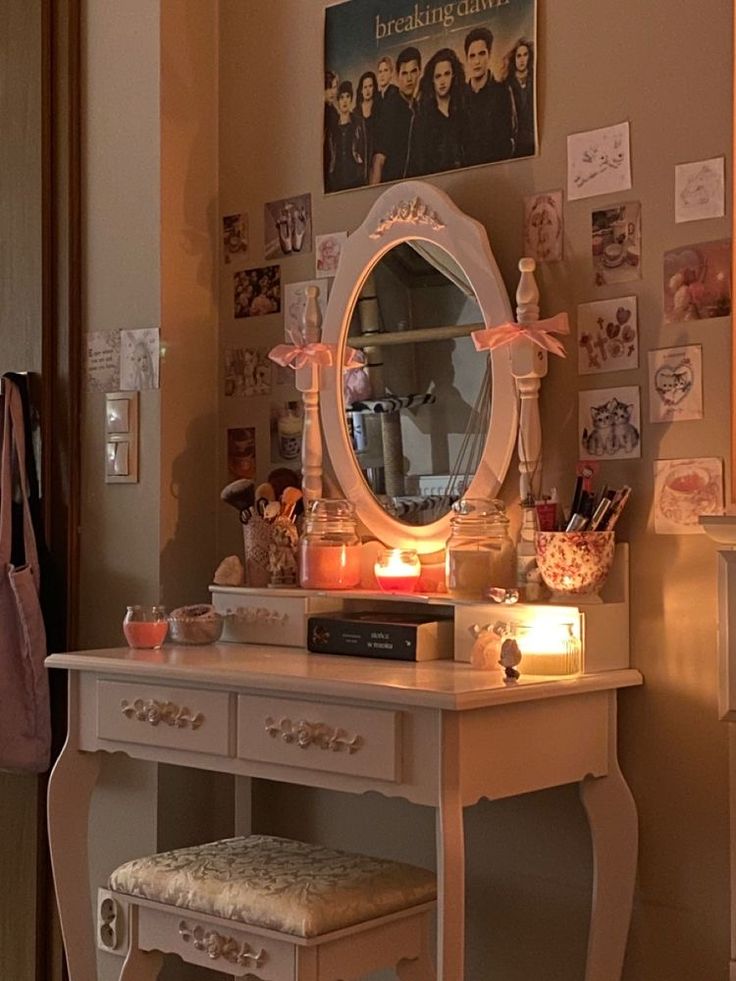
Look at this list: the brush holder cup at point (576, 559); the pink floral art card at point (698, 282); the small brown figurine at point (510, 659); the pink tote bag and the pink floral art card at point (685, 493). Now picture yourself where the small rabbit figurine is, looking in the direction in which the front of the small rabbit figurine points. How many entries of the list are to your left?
4

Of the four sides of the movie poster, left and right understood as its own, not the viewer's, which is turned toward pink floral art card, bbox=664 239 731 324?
left

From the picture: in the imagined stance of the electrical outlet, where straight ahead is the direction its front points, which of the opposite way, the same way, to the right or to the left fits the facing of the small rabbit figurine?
the same way

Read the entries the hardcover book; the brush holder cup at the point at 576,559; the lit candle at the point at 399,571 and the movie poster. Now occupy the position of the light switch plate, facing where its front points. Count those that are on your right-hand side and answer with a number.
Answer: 0

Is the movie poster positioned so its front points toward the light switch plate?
no

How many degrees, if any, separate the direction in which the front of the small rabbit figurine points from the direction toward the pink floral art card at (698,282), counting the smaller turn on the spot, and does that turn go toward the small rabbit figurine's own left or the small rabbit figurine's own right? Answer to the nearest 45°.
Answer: approximately 90° to the small rabbit figurine's own left

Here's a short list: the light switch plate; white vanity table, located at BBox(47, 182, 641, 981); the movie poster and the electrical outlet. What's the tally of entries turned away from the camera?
0

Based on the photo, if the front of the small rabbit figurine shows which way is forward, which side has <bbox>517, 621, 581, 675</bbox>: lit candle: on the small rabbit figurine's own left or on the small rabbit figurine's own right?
on the small rabbit figurine's own left

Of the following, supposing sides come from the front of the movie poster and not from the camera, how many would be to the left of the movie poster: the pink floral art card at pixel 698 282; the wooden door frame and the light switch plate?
1

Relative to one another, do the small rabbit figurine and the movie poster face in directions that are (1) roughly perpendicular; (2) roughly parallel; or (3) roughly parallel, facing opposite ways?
roughly parallel

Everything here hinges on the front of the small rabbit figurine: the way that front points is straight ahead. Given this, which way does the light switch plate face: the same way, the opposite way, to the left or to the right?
the same way

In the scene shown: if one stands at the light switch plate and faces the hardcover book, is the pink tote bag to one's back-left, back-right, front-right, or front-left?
back-right

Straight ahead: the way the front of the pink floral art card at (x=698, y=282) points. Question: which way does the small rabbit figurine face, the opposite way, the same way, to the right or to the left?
the same way

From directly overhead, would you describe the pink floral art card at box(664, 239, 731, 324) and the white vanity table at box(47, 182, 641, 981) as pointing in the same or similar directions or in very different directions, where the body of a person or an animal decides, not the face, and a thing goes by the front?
same or similar directions

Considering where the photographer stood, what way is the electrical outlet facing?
facing the viewer and to the left of the viewer

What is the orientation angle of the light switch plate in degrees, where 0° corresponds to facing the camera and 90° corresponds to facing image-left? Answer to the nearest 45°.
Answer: approximately 45°

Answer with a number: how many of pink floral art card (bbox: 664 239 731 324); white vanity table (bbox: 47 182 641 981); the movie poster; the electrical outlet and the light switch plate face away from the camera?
0
